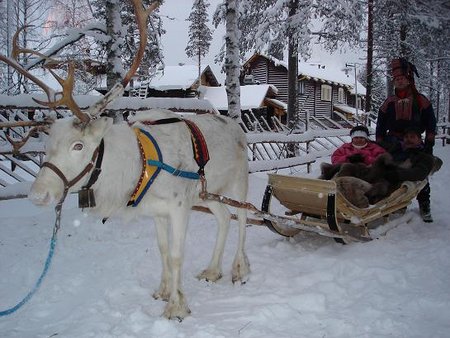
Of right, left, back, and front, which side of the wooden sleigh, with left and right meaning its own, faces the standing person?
back

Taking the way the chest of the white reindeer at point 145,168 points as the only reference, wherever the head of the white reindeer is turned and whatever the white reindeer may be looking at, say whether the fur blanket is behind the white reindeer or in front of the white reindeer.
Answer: behind

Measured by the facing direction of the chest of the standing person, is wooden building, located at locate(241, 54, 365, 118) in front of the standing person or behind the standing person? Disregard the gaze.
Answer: behind

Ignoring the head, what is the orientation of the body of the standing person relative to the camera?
toward the camera

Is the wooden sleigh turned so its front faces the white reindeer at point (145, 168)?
yes

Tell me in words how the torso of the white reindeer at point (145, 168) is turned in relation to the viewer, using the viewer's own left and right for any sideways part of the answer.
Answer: facing the viewer and to the left of the viewer

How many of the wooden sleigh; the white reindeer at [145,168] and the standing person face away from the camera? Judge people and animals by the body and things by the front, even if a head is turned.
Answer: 0

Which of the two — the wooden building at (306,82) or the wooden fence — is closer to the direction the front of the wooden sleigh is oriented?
the wooden fence

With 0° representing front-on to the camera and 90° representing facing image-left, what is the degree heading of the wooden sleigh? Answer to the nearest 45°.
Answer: approximately 45°

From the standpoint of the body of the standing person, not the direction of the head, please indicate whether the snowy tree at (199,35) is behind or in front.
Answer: behind
